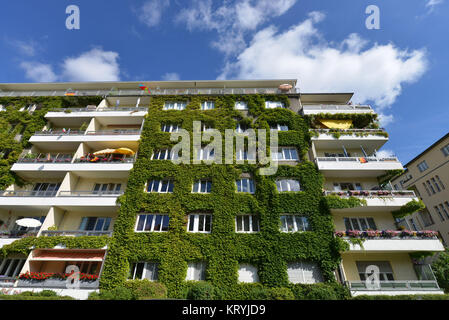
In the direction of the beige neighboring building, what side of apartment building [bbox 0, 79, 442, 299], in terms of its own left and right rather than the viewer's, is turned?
left

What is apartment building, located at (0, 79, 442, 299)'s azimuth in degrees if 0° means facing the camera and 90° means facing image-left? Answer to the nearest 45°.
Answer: approximately 0°
